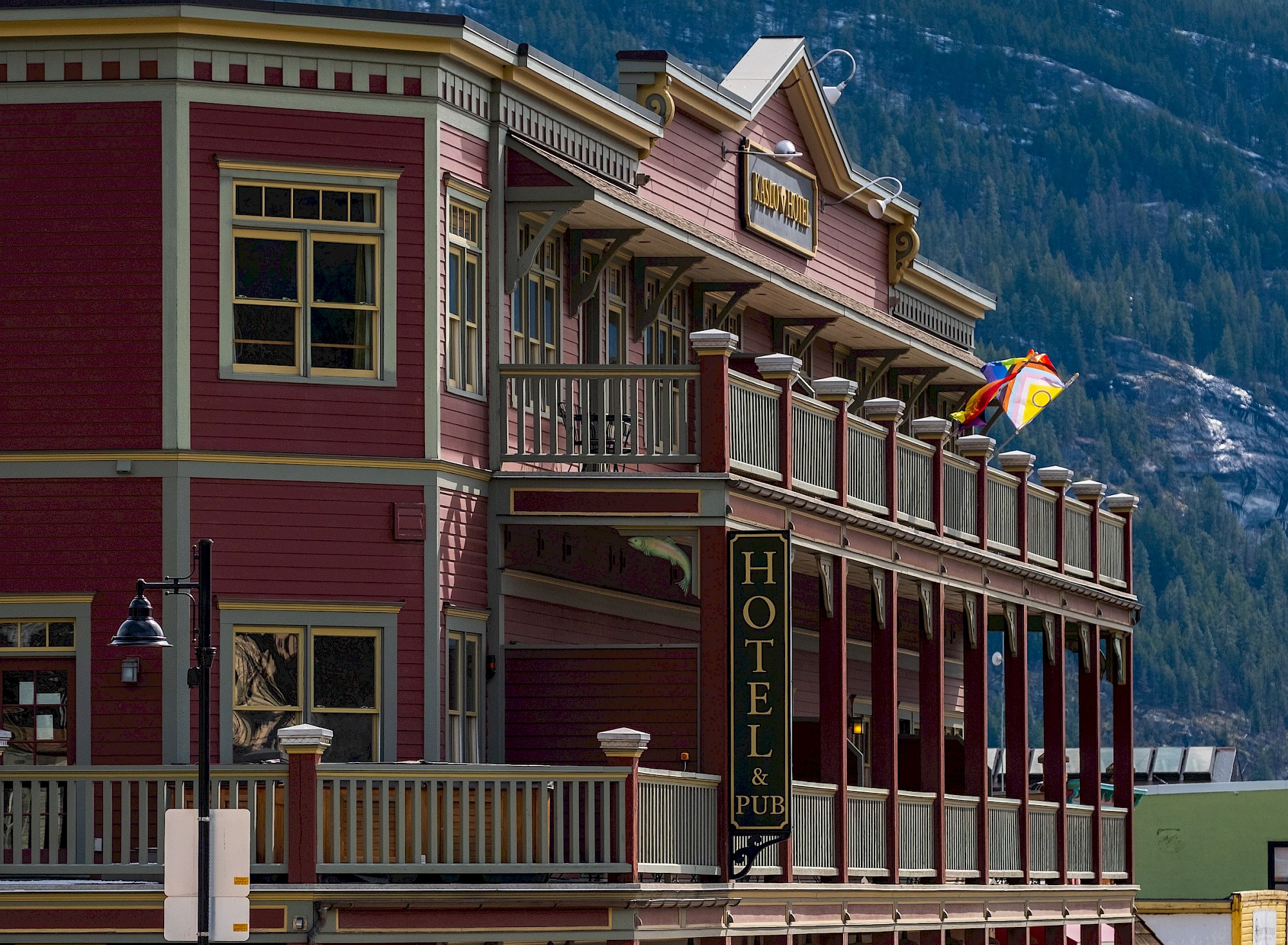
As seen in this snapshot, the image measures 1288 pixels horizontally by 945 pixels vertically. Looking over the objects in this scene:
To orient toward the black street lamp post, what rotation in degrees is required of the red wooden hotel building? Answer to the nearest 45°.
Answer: approximately 45° to its right

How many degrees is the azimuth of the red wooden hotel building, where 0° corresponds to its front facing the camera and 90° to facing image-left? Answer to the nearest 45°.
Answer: approximately 315°
